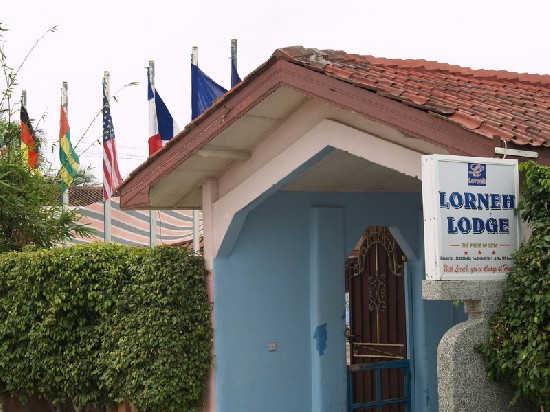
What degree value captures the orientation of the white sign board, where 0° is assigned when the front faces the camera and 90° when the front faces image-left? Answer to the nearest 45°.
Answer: approximately 315°

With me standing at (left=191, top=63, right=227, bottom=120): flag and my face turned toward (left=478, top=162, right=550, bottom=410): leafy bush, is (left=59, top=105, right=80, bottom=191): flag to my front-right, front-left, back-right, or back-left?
back-right

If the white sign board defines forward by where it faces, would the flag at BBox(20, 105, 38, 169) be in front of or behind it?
behind

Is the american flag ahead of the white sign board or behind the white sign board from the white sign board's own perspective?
behind

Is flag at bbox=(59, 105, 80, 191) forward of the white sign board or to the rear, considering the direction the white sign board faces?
to the rear

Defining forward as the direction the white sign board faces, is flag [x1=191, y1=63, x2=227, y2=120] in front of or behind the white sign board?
behind

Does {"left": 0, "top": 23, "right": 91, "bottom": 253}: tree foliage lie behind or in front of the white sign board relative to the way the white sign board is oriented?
behind
